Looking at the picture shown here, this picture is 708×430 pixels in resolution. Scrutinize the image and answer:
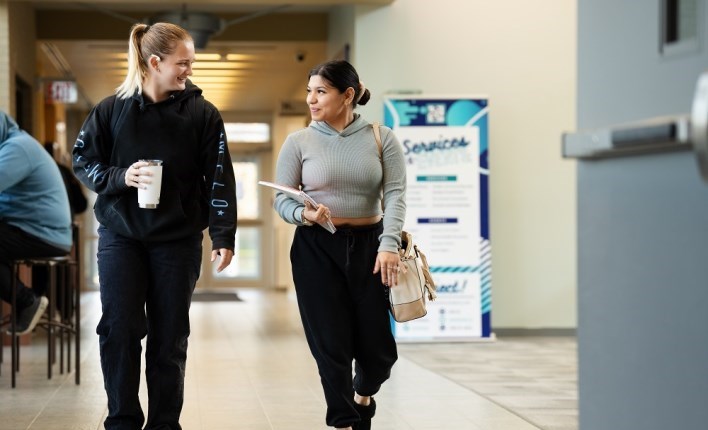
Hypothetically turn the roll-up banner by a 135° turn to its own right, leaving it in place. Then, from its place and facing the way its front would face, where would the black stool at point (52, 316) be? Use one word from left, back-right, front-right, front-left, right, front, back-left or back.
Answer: left

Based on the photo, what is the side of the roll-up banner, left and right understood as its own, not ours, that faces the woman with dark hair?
front

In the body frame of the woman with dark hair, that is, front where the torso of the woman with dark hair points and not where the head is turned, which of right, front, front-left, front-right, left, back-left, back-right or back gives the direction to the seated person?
back-right

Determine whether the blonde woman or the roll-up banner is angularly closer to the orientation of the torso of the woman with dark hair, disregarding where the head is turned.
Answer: the blonde woman

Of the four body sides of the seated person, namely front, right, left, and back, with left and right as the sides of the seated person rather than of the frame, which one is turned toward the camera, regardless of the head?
left

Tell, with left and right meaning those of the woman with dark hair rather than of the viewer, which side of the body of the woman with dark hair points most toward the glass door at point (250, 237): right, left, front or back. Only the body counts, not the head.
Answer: back

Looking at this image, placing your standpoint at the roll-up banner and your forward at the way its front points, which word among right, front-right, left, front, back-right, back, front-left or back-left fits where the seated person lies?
front-right

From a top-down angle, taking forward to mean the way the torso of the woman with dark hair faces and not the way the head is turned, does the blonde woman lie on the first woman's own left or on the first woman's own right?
on the first woman's own right

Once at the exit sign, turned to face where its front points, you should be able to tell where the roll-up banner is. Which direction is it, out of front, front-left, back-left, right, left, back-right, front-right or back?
front-left
